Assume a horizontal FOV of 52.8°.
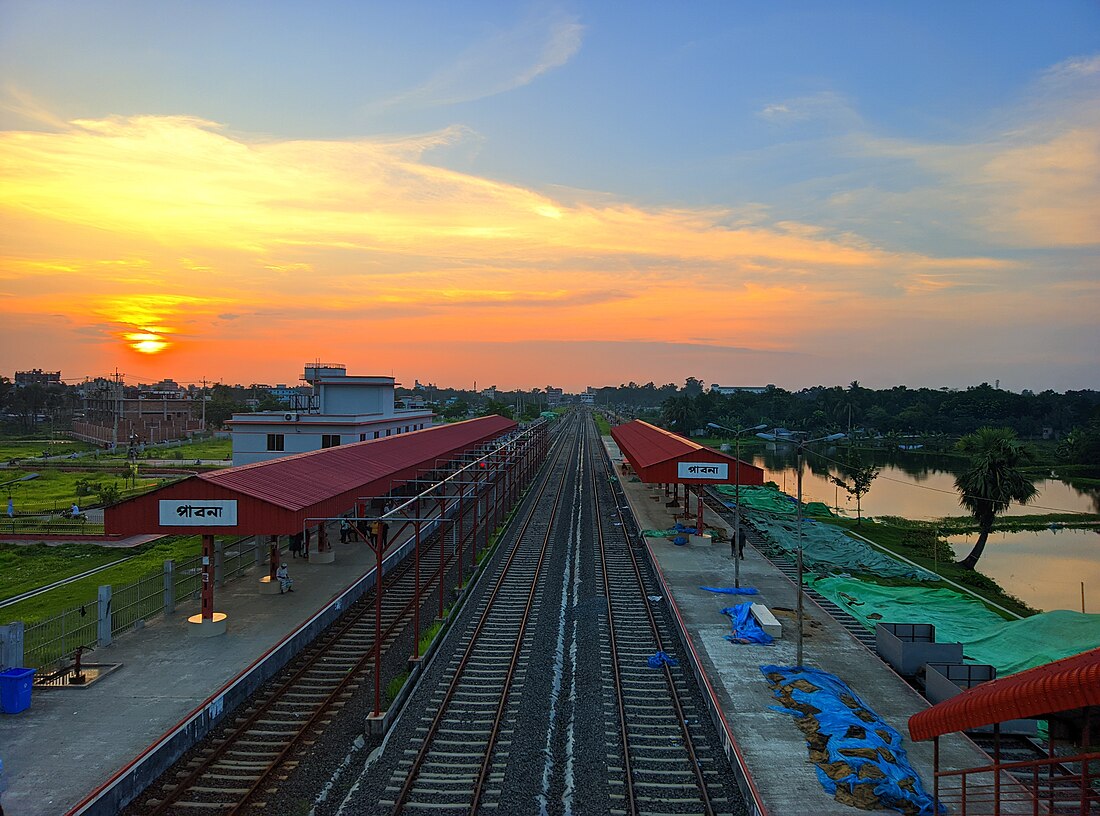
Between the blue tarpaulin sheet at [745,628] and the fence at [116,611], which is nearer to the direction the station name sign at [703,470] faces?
the blue tarpaulin sheet

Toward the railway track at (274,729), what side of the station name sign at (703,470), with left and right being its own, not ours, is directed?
front

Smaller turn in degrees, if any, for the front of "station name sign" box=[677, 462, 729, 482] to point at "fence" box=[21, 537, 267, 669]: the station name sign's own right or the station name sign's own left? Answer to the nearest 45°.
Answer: approximately 45° to the station name sign's own right

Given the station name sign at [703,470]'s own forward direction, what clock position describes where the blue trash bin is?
The blue trash bin is roughly at 1 o'clock from the station name sign.

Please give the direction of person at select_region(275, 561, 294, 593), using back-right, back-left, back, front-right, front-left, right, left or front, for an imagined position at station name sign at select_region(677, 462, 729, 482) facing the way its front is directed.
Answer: front-right

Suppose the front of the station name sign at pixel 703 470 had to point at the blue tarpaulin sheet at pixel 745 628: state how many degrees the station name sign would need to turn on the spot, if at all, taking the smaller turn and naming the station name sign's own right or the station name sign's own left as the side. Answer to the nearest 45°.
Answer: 0° — it already faces it

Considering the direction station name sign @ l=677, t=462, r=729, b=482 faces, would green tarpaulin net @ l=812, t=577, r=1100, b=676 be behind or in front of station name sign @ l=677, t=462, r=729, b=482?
in front

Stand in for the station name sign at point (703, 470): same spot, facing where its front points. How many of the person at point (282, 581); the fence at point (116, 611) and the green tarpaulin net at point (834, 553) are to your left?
1

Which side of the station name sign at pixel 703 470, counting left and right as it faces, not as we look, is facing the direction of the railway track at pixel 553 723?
front

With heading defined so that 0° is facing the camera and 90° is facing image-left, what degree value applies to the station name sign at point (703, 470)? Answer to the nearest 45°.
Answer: approximately 0°

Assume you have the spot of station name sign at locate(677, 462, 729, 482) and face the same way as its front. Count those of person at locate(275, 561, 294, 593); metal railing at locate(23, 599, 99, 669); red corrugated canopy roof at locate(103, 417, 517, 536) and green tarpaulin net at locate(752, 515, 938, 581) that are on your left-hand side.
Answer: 1

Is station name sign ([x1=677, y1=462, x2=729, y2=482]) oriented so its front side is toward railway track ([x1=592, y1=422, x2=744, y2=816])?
yes

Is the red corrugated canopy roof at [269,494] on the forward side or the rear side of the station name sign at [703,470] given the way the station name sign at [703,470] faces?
on the forward side
